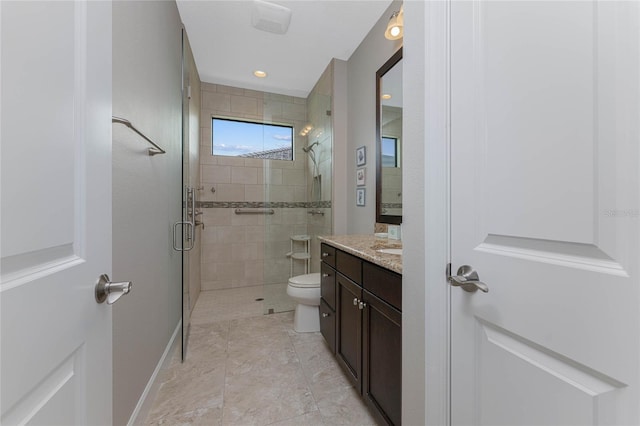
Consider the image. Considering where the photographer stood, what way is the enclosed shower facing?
facing the viewer

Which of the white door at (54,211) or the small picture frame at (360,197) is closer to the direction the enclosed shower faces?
the white door

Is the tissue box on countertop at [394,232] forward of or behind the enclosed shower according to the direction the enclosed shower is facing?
forward

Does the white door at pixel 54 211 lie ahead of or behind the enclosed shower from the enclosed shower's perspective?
ahead

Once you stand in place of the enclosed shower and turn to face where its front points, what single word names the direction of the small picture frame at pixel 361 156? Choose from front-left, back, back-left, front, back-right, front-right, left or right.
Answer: front-left

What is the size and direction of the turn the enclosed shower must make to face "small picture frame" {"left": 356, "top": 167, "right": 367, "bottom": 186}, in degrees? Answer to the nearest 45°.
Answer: approximately 45° to its left

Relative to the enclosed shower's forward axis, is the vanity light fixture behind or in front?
in front
